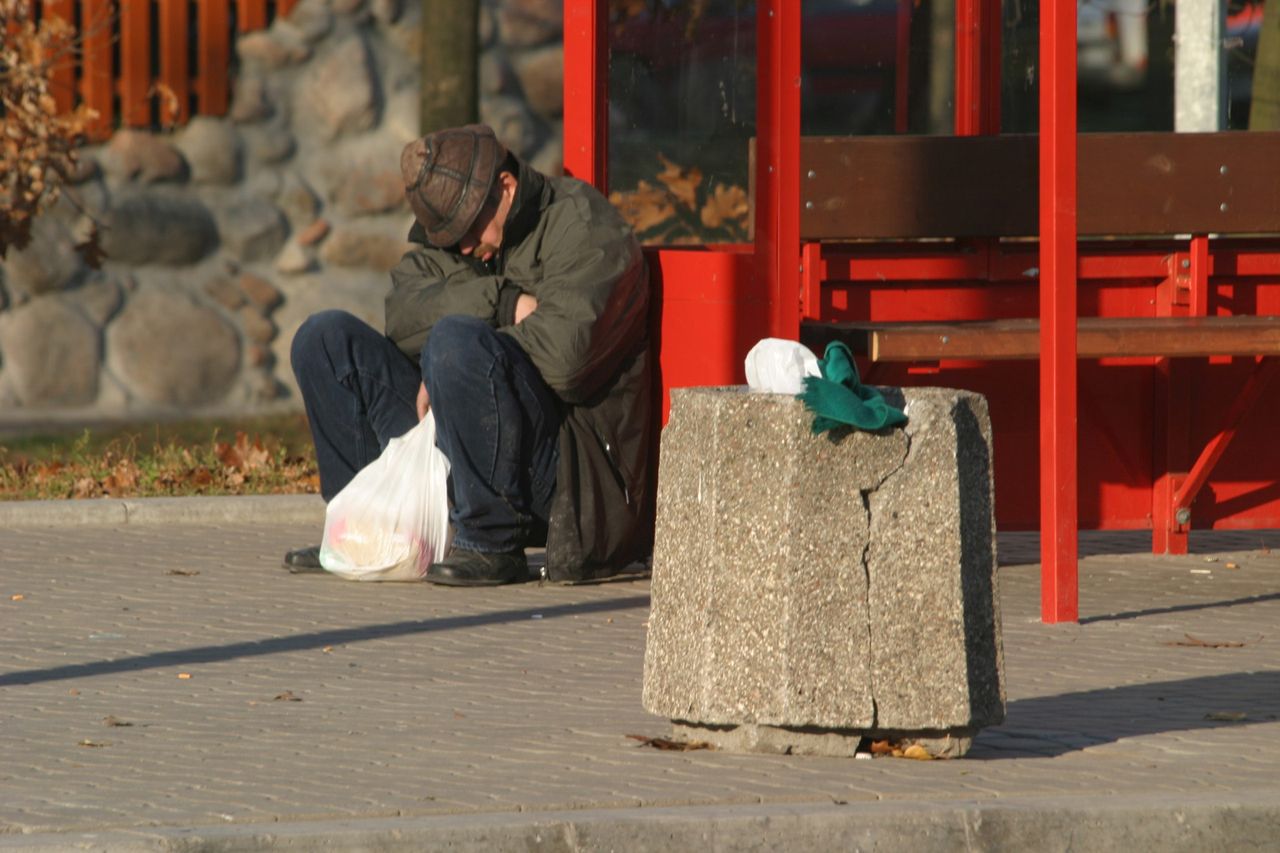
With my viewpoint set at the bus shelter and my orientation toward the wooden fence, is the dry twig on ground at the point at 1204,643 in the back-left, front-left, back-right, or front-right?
back-left

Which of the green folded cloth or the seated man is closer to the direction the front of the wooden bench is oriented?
the green folded cloth

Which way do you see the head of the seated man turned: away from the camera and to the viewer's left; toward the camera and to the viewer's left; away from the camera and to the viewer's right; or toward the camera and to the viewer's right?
toward the camera and to the viewer's left

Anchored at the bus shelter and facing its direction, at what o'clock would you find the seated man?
The seated man is roughly at 2 o'clock from the bus shelter.

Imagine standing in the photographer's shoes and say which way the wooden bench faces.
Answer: facing the viewer

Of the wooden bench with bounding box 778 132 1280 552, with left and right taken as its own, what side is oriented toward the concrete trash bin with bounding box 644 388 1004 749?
front

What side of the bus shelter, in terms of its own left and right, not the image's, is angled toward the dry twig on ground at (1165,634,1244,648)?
front

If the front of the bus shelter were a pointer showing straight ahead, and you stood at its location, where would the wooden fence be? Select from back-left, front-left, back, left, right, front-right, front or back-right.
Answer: back-right

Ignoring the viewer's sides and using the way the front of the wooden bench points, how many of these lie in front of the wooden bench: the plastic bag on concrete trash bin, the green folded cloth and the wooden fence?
2

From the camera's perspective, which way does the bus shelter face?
toward the camera

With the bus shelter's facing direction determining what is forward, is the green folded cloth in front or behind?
in front

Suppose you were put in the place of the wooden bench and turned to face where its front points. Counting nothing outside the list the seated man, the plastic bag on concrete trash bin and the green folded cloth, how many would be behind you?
0

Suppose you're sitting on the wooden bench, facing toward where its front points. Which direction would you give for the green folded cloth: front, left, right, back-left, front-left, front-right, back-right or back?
front

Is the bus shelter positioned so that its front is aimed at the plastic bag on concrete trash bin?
yes

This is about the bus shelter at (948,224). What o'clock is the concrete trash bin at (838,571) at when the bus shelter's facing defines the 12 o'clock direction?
The concrete trash bin is roughly at 12 o'clock from the bus shelter.

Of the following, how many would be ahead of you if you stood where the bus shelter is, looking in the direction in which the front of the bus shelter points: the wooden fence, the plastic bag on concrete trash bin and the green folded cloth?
2

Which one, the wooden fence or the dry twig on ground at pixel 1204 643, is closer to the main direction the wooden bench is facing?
the dry twig on ground

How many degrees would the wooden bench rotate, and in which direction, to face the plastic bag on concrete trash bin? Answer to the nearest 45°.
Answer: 0° — it already faces it
